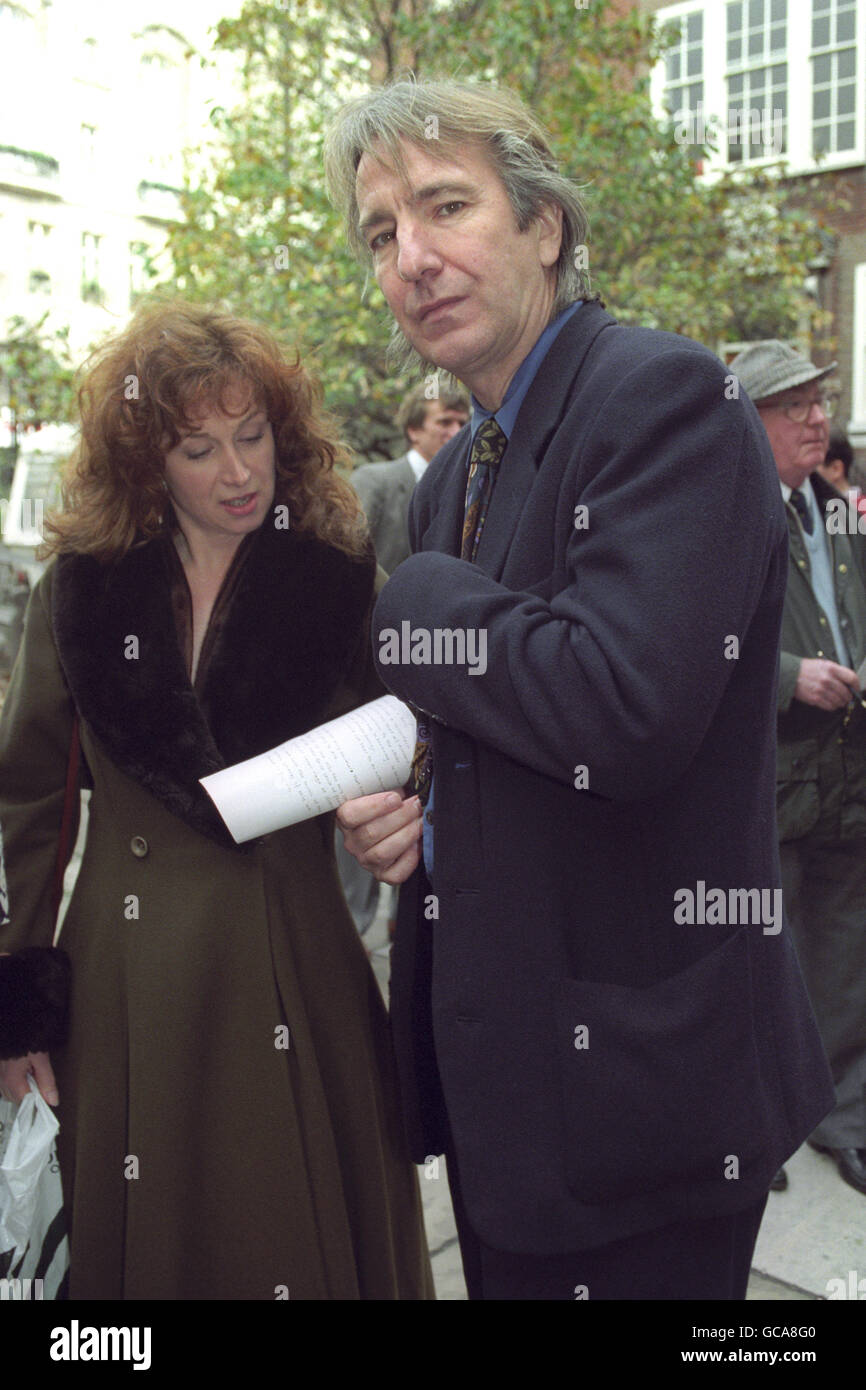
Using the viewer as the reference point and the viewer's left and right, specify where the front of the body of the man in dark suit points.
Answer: facing the viewer and to the left of the viewer

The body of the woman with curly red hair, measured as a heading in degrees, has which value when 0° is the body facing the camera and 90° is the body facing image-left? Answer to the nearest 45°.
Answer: approximately 0°

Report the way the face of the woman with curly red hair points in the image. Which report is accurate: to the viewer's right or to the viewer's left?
to the viewer's right

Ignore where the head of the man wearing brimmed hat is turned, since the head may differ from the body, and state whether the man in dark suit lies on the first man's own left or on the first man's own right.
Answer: on the first man's own right

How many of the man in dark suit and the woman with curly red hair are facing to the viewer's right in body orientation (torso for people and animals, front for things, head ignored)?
0

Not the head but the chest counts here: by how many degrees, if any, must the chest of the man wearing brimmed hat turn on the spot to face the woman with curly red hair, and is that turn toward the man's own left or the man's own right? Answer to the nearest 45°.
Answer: approximately 90° to the man's own right

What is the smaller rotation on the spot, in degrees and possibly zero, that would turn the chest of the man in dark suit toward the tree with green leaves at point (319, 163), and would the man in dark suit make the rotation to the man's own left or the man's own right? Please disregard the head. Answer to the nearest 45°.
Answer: approximately 135° to the man's own right
